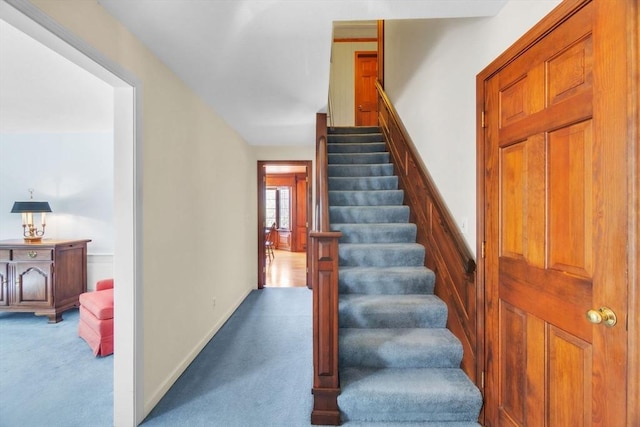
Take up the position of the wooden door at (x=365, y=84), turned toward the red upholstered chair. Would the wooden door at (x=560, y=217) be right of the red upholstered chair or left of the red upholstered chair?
left

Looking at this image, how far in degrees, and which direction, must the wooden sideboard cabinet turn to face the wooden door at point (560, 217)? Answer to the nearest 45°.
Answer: approximately 45° to its left

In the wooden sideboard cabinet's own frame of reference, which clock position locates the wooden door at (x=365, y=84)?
The wooden door is roughly at 8 o'clock from the wooden sideboard cabinet.

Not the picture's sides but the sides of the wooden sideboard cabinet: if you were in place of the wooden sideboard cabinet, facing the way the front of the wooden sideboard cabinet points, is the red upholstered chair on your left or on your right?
on your left

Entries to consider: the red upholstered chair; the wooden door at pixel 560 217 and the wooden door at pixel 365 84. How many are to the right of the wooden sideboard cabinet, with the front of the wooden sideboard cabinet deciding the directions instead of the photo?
0

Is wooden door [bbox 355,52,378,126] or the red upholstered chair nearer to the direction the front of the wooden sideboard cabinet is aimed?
the red upholstered chair

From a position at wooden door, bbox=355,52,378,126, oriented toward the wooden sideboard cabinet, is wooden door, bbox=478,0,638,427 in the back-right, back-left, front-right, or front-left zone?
front-left
